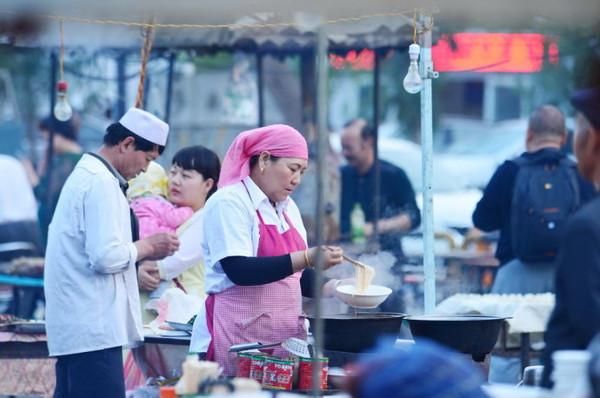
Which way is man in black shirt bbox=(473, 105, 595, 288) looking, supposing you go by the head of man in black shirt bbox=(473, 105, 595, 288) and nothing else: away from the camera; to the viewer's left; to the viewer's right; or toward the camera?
away from the camera

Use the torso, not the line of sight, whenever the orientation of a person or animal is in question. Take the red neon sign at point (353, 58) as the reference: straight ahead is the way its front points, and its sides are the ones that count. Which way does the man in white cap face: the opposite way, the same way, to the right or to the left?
to the left

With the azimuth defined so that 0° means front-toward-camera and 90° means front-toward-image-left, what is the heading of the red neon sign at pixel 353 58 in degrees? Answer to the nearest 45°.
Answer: approximately 0°

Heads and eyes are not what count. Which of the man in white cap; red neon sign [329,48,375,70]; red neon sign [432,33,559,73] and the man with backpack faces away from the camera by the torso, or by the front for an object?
the man with backpack

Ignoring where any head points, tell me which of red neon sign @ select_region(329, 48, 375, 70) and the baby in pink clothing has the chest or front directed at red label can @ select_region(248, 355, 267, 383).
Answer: the red neon sign

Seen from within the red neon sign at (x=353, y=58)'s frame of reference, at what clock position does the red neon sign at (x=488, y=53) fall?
the red neon sign at (x=488, y=53) is roughly at 9 o'clock from the red neon sign at (x=353, y=58).

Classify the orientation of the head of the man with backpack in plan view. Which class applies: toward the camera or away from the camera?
away from the camera

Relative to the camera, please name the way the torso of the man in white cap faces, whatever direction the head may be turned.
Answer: to the viewer's right

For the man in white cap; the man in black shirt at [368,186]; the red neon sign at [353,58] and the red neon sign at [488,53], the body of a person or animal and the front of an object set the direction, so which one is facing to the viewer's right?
the man in white cap

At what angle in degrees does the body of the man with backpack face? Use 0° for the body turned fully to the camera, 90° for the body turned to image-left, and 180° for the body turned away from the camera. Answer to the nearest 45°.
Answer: approximately 180°
